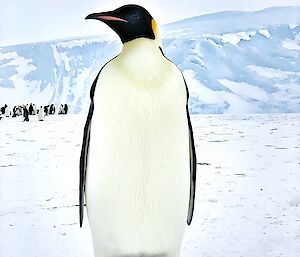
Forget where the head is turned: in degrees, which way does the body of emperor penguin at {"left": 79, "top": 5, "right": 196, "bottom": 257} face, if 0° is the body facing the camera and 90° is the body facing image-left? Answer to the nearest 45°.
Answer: approximately 0°
